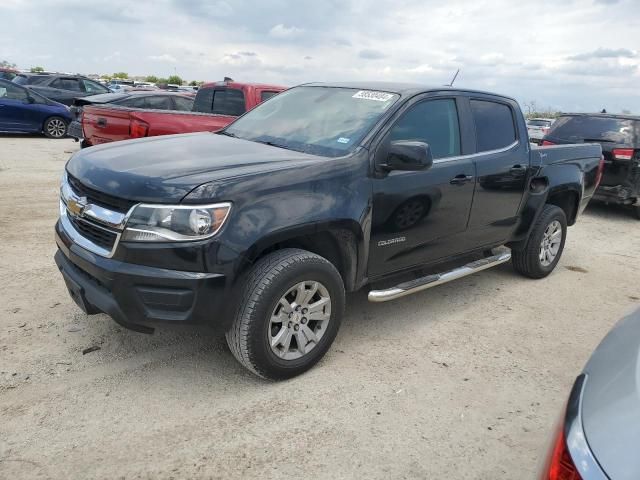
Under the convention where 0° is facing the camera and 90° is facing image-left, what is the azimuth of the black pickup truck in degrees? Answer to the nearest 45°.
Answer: approximately 45°

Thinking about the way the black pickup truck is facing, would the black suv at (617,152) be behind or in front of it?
behind

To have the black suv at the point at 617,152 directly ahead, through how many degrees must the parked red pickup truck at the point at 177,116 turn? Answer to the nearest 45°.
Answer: approximately 45° to its right

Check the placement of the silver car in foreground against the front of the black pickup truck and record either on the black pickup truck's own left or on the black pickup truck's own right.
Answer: on the black pickup truck's own left

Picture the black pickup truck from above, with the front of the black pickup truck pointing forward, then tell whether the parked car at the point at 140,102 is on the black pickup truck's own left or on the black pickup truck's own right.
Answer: on the black pickup truck's own right

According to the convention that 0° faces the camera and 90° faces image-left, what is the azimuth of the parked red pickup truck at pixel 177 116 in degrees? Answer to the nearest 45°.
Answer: approximately 225°

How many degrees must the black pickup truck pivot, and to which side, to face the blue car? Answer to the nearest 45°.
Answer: approximately 90° to its right

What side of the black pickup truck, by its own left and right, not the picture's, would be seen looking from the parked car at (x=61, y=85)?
right

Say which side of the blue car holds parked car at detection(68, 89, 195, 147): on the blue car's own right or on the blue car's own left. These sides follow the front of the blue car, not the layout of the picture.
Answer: on the blue car's own right

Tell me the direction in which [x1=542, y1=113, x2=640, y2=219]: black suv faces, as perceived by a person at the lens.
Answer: facing away from the viewer and to the right of the viewer
